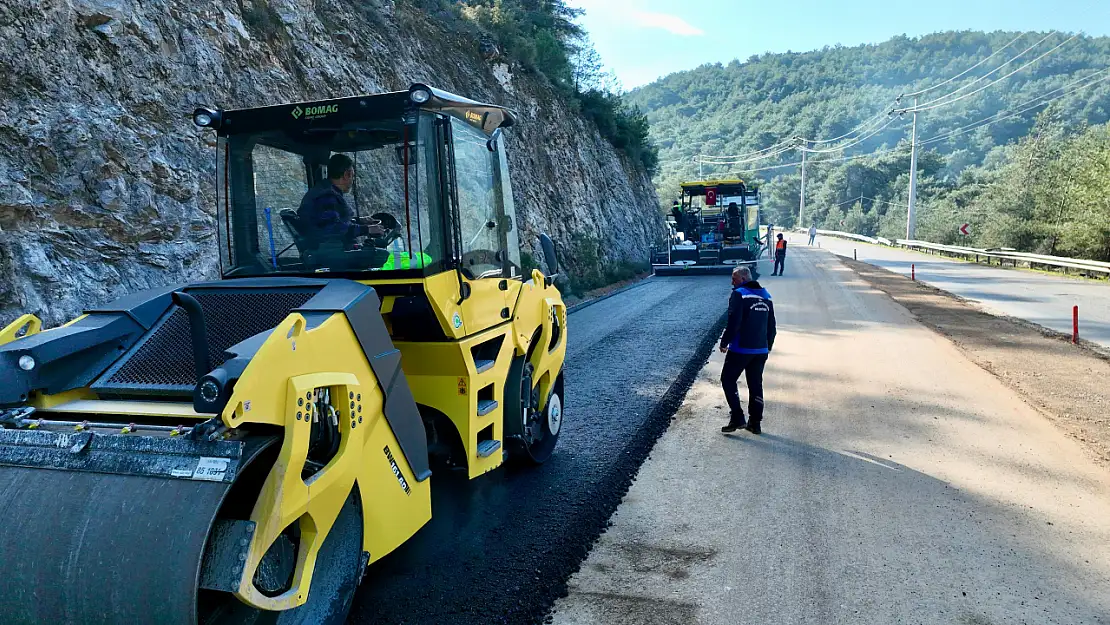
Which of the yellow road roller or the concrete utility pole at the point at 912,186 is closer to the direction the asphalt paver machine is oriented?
the concrete utility pole

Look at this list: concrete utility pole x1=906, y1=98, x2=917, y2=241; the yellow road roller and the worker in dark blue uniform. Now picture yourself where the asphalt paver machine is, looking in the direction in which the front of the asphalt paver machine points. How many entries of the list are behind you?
2

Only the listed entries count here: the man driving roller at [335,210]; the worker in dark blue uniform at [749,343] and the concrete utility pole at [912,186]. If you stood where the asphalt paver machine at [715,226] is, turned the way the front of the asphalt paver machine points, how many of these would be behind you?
2

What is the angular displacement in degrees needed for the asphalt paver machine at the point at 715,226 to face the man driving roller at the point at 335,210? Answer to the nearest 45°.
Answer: approximately 180°

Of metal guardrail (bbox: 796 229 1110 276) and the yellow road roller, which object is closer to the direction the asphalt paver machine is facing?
the metal guardrail

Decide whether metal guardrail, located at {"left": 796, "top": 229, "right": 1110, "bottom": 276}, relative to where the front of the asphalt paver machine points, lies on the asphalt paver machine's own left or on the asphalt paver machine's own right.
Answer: on the asphalt paver machine's own right

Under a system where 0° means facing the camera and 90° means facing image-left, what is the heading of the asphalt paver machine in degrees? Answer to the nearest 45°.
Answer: approximately 180°

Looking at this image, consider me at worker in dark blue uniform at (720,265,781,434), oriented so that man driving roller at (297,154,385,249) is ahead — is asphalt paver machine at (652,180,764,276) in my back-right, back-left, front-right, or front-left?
back-right

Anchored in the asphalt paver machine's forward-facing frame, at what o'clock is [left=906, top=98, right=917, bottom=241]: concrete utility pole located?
The concrete utility pole is roughly at 1 o'clock from the asphalt paver machine.

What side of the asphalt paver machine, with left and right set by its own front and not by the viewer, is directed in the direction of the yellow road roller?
back

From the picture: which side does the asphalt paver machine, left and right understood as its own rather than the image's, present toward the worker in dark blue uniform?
back
